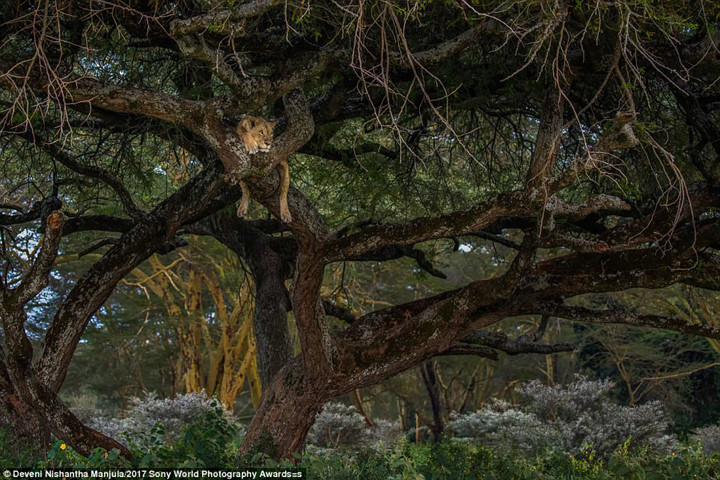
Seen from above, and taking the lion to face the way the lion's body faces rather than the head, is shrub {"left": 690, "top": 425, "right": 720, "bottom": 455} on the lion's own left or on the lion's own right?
on the lion's own left

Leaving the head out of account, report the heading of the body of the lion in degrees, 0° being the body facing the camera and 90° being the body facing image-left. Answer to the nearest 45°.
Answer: approximately 315°

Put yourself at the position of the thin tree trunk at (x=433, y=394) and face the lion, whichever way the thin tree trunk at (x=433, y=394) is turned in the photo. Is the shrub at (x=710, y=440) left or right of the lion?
left

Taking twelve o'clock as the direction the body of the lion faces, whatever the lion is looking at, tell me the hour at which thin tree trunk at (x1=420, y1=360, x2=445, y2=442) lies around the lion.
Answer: The thin tree trunk is roughly at 8 o'clock from the lion.

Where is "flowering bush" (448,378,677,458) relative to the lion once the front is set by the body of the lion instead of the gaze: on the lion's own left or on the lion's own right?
on the lion's own left

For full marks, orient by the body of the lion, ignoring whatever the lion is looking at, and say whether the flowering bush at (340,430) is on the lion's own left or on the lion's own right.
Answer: on the lion's own left
